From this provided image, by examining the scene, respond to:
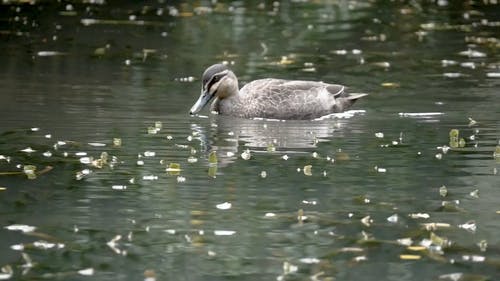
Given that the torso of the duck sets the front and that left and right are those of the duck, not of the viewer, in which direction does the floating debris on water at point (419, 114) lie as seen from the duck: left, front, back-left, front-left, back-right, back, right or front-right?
back

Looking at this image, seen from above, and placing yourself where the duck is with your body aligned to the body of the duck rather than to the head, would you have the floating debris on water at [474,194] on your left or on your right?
on your left

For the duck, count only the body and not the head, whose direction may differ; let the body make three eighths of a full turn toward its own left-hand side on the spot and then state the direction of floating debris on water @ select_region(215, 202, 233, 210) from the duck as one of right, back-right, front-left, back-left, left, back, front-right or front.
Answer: front-right

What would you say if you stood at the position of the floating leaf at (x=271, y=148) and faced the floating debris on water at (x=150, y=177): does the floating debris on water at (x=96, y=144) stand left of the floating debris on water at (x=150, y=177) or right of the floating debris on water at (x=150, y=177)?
right

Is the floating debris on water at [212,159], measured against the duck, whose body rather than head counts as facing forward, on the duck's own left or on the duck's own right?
on the duck's own left

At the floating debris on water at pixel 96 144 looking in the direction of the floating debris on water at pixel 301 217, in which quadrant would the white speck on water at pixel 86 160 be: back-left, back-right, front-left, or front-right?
front-right

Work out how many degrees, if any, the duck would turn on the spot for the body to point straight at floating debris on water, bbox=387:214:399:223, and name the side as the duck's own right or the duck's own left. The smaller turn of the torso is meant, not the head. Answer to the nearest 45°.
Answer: approximately 90° to the duck's own left

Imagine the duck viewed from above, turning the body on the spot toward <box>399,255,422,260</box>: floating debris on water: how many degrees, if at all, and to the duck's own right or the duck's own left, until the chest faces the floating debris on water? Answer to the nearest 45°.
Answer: approximately 90° to the duck's own left

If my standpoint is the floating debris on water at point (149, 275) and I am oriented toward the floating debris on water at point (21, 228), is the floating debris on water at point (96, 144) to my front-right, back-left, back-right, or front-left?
front-right

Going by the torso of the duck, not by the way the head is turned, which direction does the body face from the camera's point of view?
to the viewer's left

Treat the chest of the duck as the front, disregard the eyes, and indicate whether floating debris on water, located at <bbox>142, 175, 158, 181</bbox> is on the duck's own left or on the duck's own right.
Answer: on the duck's own left

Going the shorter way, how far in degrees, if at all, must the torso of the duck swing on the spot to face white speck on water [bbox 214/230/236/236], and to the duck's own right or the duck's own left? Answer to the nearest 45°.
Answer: approximately 90° to the duck's own left
